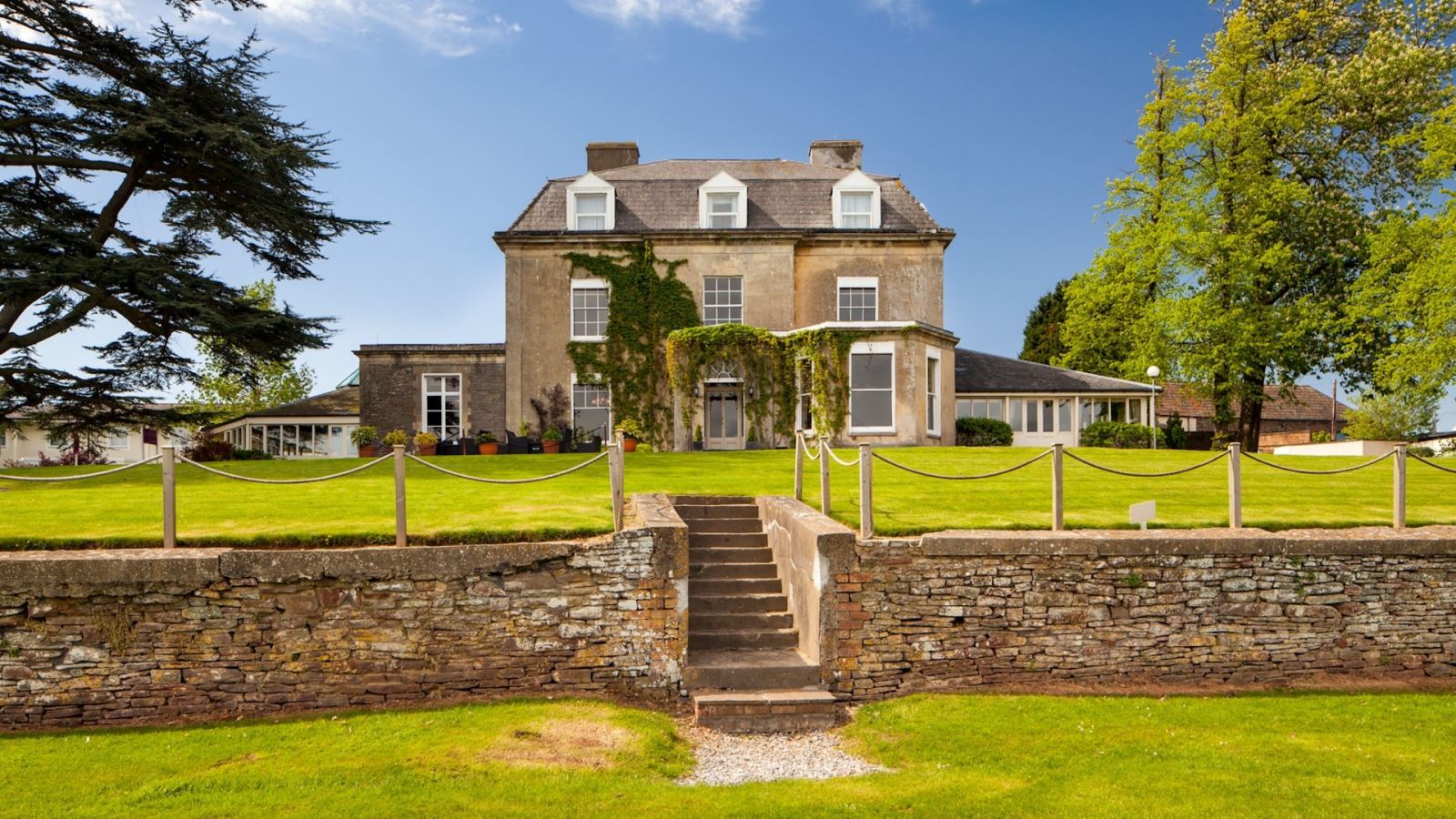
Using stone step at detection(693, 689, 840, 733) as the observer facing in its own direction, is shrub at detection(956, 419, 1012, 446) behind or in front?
behind

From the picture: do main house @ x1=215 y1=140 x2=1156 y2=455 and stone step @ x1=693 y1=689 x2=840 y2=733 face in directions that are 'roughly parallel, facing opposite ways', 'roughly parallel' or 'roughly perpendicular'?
roughly parallel

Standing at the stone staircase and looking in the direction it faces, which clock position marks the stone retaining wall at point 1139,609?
The stone retaining wall is roughly at 9 o'clock from the stone staircase.

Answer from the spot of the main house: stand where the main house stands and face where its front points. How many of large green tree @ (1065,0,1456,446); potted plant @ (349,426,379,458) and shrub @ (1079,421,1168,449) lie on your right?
1

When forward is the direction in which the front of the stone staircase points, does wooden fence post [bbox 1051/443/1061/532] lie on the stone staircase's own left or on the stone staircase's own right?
on the stone staircase's own left

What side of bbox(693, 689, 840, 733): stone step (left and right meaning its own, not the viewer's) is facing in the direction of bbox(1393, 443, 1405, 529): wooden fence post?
left

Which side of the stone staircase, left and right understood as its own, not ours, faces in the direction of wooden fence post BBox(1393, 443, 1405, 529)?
left

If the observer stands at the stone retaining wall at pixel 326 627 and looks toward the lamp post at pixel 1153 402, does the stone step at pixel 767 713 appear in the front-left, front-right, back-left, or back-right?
front-right

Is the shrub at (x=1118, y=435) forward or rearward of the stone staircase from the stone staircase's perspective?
rearward

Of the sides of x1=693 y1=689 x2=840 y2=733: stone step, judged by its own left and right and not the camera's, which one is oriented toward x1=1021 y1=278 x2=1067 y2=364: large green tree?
back

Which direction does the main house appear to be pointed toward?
toward the camera

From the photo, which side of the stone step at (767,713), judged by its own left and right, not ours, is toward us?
front

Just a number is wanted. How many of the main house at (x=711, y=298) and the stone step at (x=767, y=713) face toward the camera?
2

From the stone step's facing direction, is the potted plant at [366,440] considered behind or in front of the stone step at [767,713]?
behind
